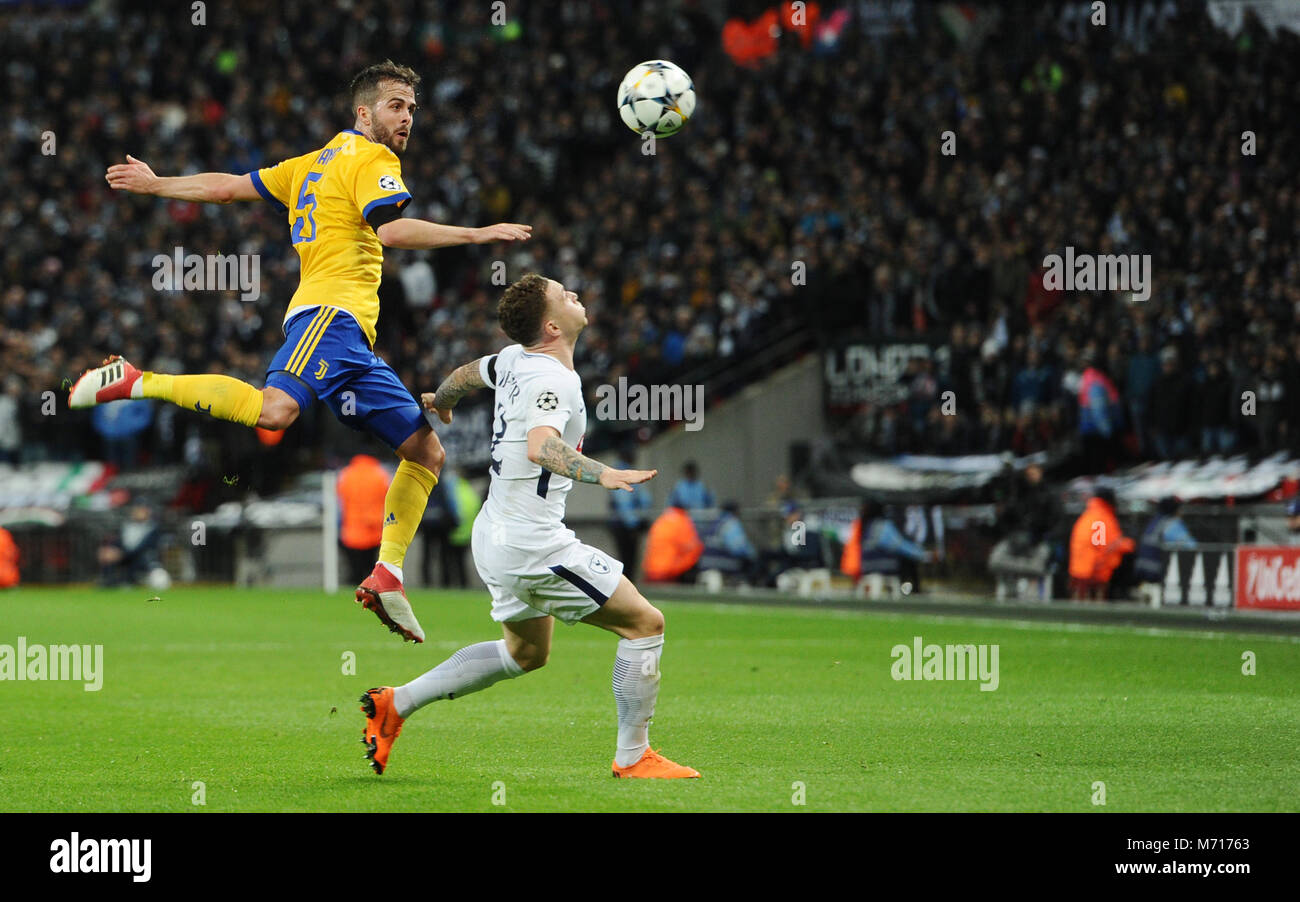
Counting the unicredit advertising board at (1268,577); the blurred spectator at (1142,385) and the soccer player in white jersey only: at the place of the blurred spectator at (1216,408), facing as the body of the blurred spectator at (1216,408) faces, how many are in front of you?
2

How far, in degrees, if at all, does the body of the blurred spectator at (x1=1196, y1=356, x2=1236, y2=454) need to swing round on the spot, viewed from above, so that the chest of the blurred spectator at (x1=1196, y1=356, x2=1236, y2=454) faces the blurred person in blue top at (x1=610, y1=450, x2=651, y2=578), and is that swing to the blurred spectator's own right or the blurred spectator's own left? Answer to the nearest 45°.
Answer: approximately 90° to the blurred spectator's own right

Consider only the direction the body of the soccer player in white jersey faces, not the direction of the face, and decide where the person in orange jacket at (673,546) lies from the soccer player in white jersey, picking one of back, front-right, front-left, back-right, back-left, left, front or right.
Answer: left

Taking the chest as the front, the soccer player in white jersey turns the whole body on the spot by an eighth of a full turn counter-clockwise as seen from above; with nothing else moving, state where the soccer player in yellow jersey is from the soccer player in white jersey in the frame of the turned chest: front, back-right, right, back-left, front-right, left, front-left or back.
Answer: left

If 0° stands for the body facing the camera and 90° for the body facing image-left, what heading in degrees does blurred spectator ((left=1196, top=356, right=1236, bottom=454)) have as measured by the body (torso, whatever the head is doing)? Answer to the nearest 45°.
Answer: approximately 0°

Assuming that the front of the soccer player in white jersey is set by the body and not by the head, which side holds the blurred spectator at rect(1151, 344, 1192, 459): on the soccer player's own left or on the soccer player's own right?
on the soccer player's own left

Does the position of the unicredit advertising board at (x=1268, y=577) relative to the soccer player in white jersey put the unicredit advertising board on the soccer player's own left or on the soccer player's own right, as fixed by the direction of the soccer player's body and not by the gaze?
on the soccer player's own left

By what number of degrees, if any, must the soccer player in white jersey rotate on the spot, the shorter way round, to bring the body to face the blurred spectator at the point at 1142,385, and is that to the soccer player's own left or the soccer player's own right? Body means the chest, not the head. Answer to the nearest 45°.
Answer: approximately 45° to the soccer player's own left

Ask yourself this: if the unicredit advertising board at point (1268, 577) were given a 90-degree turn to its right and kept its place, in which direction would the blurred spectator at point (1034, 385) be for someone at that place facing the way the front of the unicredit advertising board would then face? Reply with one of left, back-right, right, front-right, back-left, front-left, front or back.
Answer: front-right
